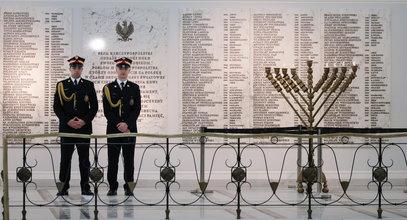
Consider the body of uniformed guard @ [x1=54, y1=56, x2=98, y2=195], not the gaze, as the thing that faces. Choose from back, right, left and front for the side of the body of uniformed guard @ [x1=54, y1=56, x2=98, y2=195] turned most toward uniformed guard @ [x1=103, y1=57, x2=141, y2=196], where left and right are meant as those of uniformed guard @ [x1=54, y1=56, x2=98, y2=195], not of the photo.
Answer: left

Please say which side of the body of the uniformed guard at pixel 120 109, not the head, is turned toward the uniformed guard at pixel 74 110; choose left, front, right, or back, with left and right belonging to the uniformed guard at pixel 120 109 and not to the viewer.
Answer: right

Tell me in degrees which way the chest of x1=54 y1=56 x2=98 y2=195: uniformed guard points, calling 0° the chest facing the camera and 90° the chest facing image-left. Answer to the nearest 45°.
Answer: approximately 0°

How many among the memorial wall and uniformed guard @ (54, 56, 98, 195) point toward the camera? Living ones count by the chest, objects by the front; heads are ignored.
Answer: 2
